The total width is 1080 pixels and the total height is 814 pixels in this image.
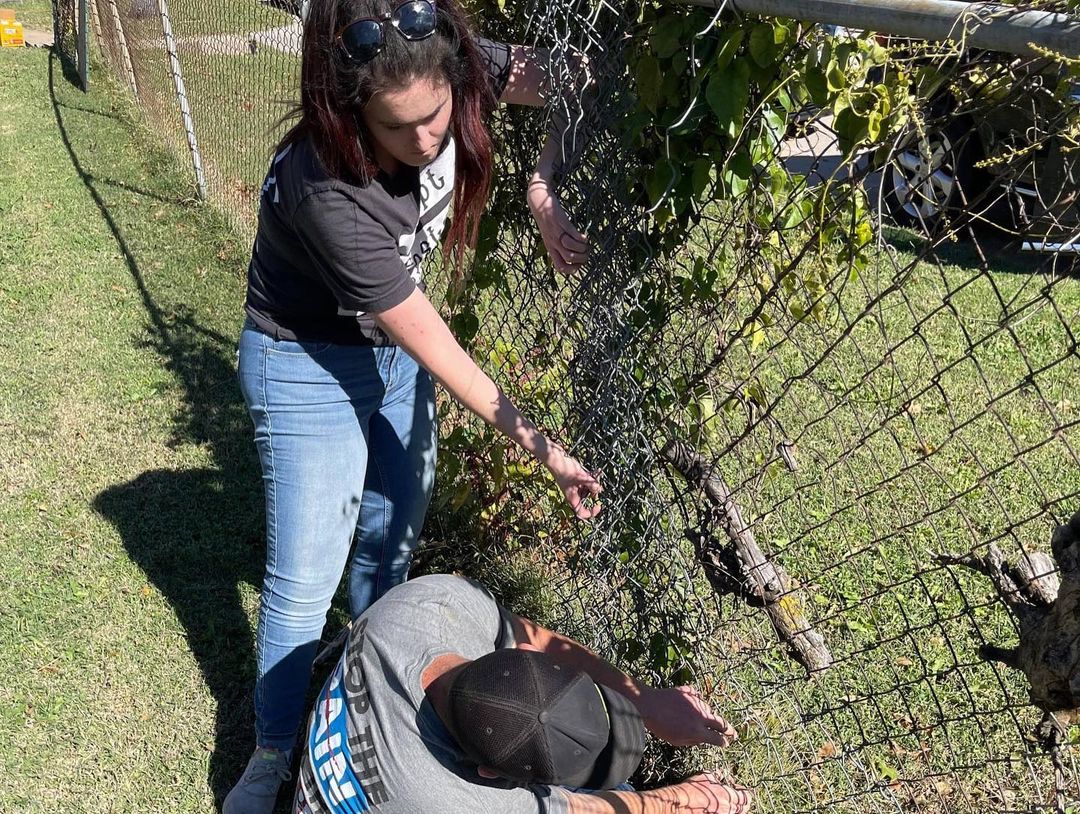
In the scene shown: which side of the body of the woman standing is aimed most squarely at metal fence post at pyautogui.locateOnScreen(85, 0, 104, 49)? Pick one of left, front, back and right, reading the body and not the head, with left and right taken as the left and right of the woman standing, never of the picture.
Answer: back

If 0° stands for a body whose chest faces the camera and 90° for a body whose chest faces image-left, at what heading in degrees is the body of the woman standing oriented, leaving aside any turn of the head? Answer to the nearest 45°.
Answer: approximately 315°

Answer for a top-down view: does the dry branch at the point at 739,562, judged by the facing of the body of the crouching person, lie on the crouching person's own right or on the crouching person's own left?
on the crouching person's own left

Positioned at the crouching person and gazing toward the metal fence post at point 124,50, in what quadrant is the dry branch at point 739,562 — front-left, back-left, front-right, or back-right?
front-right

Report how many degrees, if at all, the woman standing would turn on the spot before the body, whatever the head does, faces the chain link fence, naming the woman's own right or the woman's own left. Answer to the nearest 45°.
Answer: approximately 45° to the woman's own left

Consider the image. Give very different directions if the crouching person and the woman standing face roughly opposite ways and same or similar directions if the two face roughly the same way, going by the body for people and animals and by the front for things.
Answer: same or similar directions

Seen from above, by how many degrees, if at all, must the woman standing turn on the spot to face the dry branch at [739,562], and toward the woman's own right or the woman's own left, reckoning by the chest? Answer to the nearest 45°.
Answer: approximately 45° to the woman's own left

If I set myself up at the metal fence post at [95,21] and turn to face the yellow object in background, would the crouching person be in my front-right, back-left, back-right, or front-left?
back-left

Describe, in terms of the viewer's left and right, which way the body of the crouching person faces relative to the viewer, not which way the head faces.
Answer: facing to the right of the viewer

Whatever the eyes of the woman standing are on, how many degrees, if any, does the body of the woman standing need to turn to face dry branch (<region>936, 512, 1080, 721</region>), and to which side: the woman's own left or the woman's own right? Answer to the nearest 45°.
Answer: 0° — they already face it
